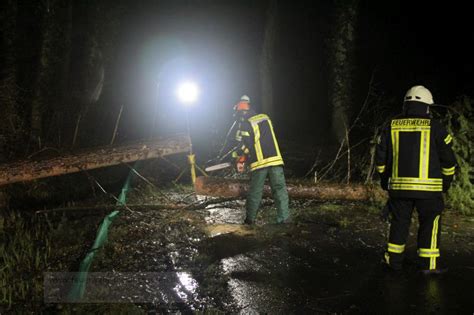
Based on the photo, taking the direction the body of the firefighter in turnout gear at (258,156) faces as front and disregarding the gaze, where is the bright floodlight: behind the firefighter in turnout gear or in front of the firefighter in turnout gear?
in front

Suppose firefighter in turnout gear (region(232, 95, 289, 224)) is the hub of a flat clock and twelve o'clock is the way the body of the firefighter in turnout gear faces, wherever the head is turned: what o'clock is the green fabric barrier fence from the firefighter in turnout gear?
The green fabric barrier fence is roughly at 9 o'clock from the firefighter in turnout gear.

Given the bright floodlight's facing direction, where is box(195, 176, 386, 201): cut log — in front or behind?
in front

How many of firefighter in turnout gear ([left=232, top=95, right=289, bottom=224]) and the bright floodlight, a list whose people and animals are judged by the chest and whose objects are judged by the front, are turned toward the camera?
1

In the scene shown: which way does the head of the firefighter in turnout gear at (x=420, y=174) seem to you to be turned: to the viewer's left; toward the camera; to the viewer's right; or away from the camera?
away from the camera

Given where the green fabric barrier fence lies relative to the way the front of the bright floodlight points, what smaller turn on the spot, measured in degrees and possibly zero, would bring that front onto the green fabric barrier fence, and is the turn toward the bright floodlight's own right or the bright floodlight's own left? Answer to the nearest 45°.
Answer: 0° — it already faces it

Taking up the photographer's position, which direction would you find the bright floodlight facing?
facing the viewer

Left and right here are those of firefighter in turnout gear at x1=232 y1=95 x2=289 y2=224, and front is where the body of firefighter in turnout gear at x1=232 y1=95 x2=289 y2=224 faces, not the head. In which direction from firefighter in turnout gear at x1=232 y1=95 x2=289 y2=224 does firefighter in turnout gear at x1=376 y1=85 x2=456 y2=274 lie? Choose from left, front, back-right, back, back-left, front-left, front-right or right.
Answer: back

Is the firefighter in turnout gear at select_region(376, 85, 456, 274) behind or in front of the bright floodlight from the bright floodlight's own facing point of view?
in front

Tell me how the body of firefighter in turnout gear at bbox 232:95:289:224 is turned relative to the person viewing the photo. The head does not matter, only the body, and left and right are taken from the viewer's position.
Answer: facing away from the viewer and to the left of the viewer

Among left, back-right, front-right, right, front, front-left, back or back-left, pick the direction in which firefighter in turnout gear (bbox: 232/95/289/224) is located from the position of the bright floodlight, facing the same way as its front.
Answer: front

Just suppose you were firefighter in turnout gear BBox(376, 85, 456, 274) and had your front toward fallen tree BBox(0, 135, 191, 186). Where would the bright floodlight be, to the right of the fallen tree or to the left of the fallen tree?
right
